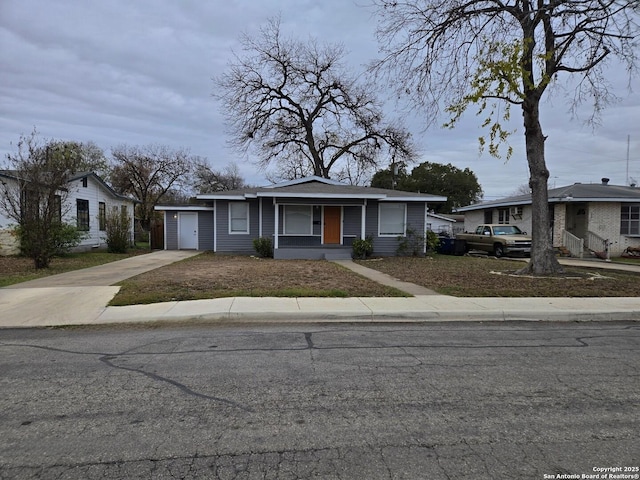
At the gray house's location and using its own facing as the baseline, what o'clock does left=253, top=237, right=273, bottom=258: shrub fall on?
The shrub is roughly at 2 o'clock from the gray house.

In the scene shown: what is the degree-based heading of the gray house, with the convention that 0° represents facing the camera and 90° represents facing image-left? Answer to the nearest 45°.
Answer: approximately 0°

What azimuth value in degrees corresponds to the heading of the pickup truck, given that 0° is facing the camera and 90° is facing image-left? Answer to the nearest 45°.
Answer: approximately 315°

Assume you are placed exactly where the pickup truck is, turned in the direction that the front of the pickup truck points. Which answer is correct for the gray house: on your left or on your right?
on your right

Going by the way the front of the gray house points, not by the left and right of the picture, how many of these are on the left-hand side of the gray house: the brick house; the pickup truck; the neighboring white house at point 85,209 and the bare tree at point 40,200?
2

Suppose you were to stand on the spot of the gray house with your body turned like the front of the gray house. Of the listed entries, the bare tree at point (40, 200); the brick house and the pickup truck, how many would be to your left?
2

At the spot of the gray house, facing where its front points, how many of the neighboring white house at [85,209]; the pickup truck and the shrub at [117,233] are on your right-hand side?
2

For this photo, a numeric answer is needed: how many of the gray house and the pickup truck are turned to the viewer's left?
0

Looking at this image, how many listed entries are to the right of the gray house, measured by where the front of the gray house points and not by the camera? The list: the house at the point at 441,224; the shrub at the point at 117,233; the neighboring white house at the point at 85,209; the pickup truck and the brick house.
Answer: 2

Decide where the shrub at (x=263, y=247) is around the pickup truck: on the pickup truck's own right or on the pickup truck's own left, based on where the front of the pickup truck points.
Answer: on the pickup truck's own right

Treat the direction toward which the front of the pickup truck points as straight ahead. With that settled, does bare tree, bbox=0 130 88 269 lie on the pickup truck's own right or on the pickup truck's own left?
on the pickup truck's own right

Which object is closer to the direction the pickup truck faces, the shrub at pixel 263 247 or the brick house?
the brick house

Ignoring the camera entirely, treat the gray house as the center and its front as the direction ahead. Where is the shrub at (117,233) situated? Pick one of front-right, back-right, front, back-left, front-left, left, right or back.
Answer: right

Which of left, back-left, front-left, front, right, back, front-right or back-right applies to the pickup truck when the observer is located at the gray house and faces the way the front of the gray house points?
left
